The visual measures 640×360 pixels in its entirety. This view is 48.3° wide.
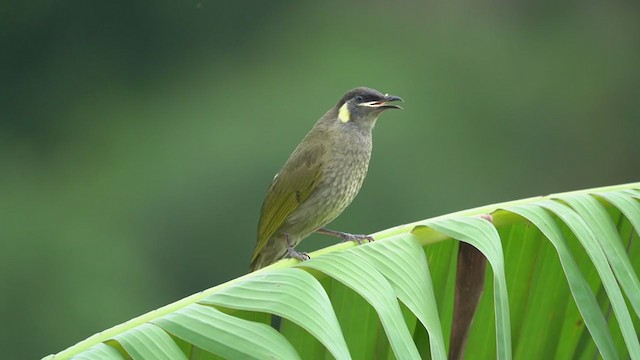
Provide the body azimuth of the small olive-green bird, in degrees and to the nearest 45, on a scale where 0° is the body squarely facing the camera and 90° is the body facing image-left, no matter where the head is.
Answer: approximately 270°
